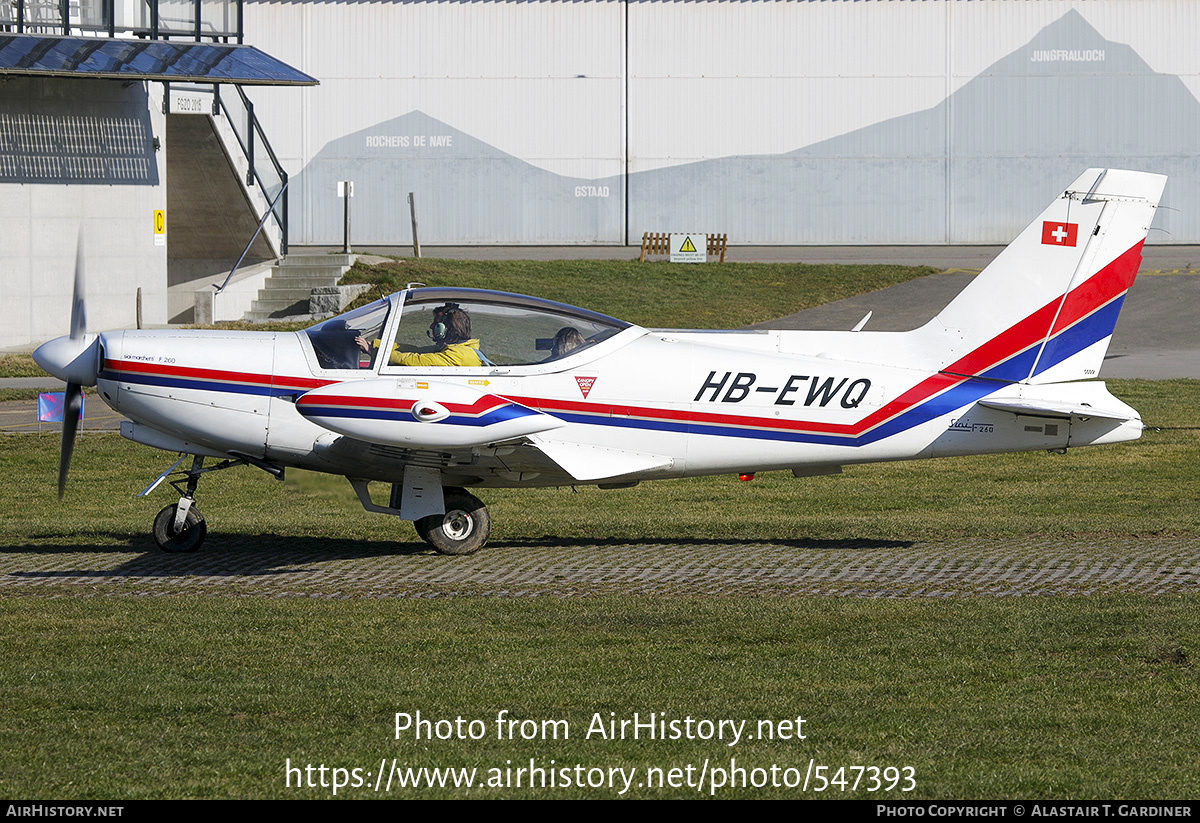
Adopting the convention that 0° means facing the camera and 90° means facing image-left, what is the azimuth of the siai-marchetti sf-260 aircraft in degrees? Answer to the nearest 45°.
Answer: approximately 90°

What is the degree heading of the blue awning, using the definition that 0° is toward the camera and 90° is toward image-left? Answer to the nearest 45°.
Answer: approximately 0°

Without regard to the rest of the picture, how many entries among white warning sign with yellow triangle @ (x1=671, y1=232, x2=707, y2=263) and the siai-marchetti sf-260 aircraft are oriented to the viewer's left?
1

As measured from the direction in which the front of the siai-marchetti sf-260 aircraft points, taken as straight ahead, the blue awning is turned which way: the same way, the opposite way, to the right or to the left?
to the left

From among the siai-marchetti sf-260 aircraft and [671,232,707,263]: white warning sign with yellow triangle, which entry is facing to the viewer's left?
the siai-marchetti sf-260 aircraft

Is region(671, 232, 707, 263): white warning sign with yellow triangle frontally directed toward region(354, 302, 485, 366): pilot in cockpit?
yes

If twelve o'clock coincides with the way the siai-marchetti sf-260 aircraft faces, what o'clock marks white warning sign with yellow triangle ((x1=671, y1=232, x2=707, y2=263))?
The white warning sign with yellow triangle is roughly at 3 o'clock from the siai-marchetti sf-260 aircraft.

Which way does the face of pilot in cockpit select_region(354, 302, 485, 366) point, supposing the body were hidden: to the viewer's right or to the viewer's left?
to the viewer's left
